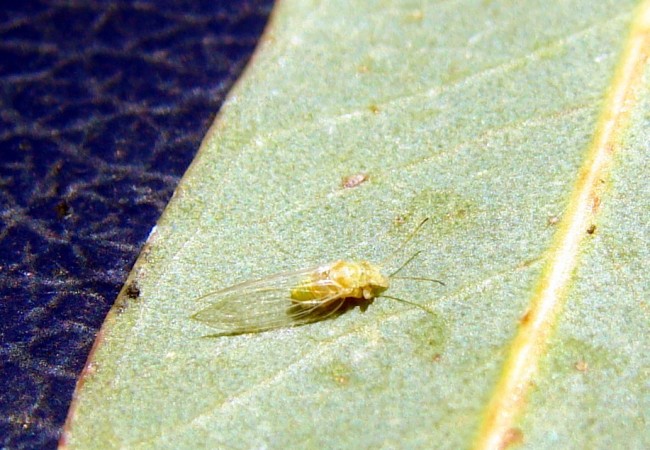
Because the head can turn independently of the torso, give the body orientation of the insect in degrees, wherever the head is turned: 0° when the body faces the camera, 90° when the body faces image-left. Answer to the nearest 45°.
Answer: approximately 270°
